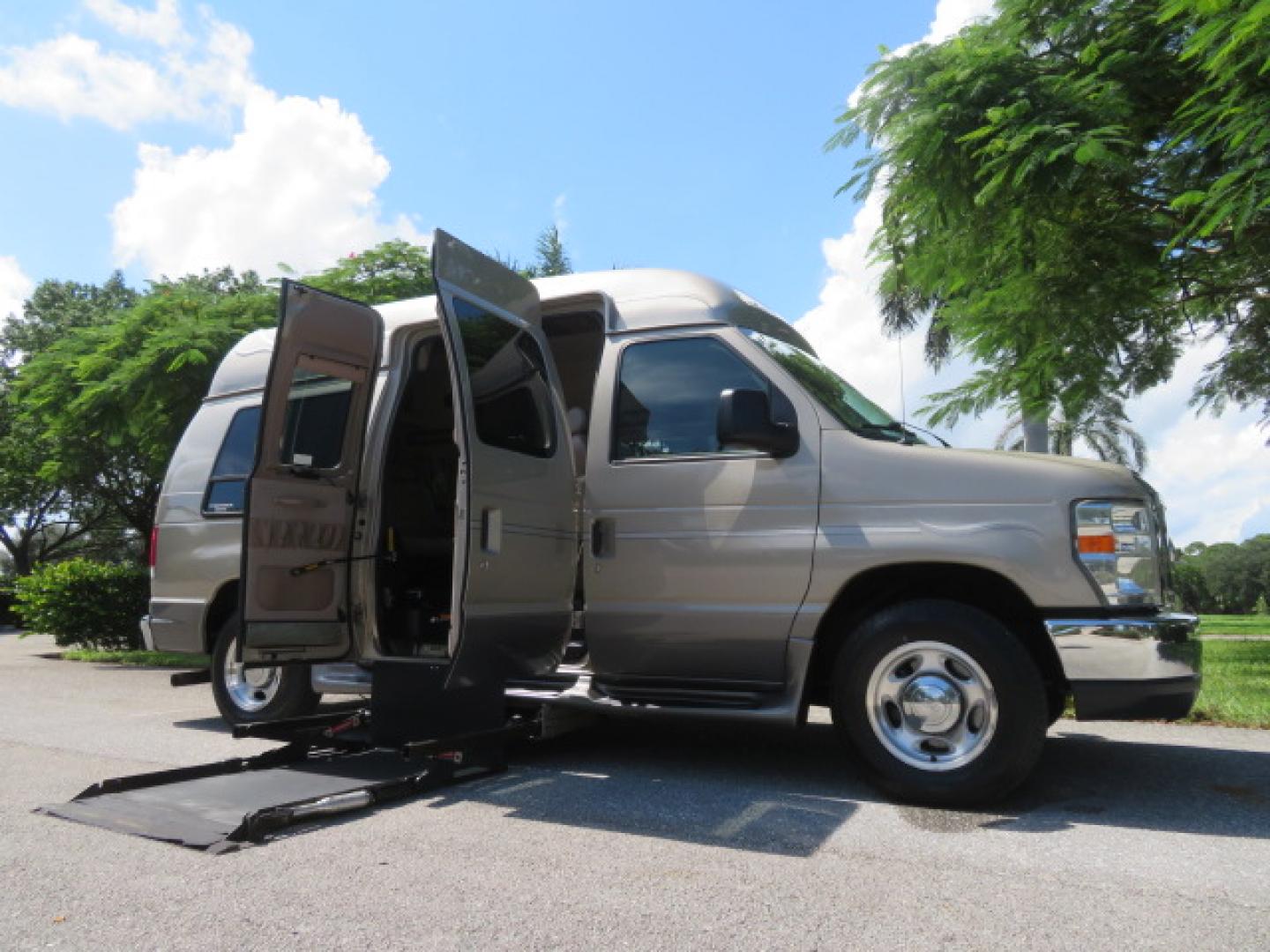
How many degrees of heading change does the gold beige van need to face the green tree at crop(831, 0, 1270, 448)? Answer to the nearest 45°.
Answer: approximately 90° to its left

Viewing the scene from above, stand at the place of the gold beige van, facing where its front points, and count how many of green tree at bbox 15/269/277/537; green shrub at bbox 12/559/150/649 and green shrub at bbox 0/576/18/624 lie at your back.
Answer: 3

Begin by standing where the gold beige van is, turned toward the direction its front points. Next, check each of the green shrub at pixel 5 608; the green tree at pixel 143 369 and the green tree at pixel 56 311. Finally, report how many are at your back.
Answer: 3

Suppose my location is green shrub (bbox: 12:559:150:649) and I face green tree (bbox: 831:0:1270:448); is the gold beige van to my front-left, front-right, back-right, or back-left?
front-right

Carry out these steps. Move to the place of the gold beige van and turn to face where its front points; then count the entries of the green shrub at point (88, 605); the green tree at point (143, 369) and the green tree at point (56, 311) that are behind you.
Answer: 3

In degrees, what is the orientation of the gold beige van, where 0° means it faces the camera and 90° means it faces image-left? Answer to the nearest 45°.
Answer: approximately 315°

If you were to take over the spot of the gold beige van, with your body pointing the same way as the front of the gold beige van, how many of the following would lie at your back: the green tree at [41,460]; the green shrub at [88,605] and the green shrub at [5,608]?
3

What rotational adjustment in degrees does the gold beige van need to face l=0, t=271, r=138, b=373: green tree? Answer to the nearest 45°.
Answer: approximately 180°

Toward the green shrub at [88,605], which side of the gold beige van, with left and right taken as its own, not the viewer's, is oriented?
back

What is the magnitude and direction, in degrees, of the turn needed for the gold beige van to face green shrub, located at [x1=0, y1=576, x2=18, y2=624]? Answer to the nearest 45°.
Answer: approximately 180°

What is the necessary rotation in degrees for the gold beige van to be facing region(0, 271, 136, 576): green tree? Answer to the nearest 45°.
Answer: approximately 180°

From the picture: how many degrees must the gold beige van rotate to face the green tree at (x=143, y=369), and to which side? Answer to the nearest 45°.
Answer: approximately 180°
